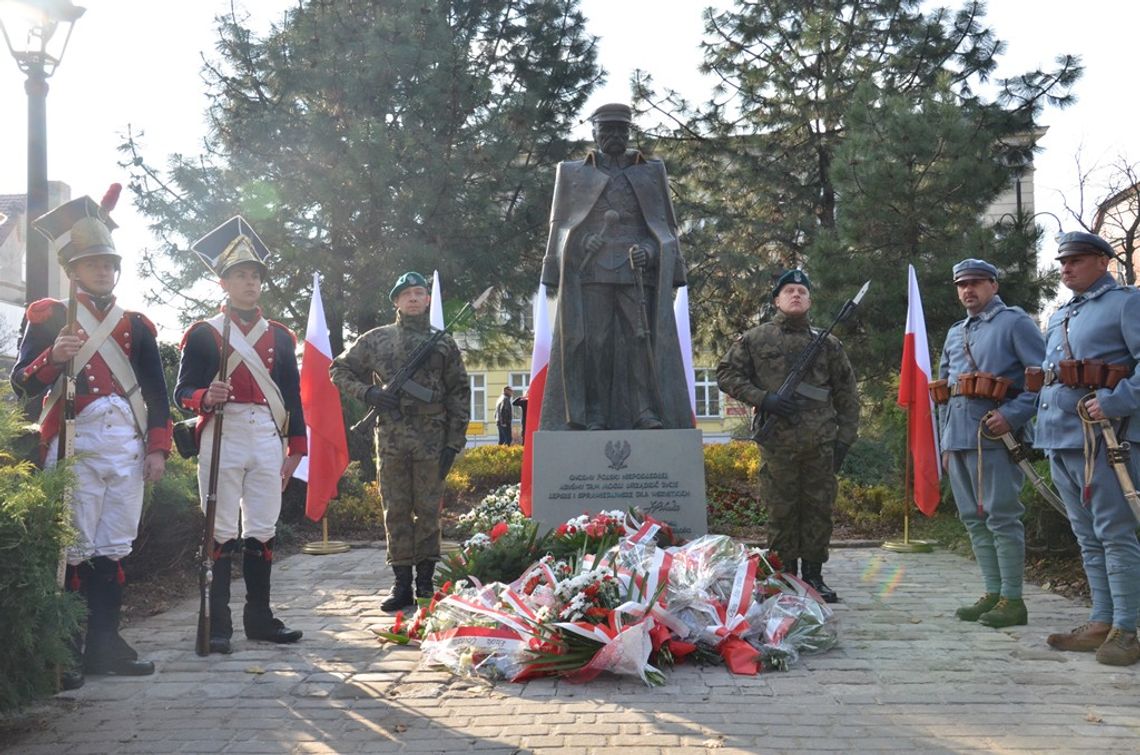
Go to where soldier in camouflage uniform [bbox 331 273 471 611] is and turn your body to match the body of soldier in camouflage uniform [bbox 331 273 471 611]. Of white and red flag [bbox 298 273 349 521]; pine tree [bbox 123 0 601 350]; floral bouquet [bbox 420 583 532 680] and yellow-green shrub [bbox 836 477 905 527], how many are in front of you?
1

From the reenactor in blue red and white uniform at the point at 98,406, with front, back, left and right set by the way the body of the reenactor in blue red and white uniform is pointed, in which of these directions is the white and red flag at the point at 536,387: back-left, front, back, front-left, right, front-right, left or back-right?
left

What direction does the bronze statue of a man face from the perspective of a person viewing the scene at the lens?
facing the viewer

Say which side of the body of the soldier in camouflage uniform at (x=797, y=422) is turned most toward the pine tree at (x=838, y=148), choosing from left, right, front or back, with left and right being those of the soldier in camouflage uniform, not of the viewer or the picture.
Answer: back

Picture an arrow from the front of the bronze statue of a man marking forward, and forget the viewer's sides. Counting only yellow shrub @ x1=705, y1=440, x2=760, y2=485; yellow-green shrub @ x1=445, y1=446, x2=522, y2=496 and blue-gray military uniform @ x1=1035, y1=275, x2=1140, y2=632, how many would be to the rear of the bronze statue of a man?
2

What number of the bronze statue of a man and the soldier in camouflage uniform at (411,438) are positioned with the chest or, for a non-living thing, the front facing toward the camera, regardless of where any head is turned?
2

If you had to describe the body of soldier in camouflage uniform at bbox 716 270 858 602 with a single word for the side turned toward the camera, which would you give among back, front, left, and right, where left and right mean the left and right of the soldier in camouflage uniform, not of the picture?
front

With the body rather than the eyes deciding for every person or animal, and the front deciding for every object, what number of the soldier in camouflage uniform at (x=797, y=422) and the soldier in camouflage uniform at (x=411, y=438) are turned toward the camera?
2

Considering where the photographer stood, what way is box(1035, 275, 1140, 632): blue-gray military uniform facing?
facing the viewer and to the left of the viewer

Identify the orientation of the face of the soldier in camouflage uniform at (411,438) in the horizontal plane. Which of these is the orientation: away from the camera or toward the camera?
toward the camera

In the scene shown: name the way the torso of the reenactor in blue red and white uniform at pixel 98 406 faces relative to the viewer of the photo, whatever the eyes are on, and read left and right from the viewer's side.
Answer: facing the viewer and to the right of the viewer

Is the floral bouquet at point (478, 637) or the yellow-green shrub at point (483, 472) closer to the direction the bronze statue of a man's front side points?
the floral bouquet

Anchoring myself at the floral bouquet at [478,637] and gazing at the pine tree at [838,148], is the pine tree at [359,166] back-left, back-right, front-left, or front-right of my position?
front-left

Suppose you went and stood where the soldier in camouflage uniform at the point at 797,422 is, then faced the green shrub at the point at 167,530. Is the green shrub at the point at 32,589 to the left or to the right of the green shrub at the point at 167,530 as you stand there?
left

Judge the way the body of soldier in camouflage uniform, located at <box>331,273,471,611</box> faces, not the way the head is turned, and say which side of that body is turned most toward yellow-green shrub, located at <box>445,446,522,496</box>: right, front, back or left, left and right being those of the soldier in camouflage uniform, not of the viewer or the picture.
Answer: back

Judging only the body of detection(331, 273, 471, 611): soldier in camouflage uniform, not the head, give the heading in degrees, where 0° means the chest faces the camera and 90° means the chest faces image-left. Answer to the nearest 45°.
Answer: approximately 0°
